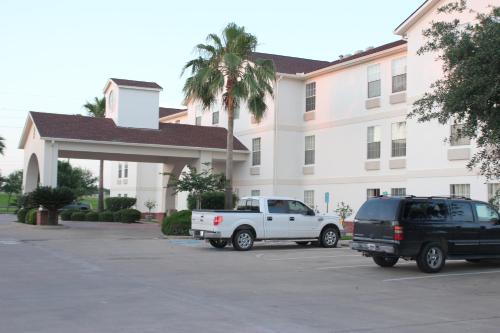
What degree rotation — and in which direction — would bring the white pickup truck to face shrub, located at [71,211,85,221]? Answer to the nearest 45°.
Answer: approximately 90° to its left

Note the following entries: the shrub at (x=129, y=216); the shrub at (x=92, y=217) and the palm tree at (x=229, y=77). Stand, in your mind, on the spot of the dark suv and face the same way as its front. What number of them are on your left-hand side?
3

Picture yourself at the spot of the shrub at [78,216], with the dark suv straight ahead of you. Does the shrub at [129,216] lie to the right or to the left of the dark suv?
left

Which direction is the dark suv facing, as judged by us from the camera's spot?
facing away from the viewer and to the right of the viewer

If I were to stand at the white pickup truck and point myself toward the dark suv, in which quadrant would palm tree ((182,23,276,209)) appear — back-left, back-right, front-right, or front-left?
back-left

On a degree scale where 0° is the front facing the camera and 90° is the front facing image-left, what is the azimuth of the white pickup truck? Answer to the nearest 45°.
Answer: approximately 225°

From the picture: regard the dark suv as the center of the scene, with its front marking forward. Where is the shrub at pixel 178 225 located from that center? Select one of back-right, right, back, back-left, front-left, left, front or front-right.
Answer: left

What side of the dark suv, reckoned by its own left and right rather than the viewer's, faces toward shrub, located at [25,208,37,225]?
left

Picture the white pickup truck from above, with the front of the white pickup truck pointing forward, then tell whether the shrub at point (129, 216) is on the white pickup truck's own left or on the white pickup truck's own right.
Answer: on the white pickup truck's own left

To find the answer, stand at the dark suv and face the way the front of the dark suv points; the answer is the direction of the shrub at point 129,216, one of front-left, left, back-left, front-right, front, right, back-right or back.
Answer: left

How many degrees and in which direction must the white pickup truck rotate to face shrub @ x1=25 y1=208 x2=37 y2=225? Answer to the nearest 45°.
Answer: approximately 90° to its left
